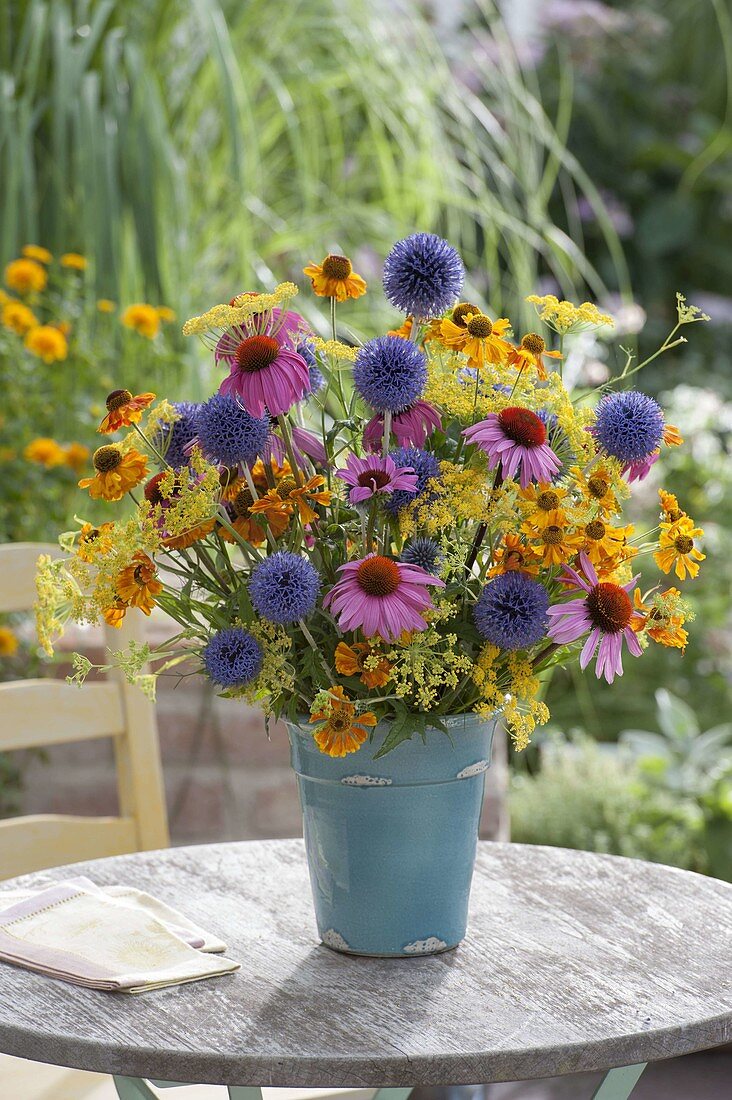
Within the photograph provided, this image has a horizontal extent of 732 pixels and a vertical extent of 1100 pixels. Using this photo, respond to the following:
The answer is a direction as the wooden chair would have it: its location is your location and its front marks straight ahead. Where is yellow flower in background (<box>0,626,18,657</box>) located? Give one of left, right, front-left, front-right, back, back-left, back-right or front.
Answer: back-left

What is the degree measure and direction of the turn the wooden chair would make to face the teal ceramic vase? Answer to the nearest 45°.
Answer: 0° — it already faces it

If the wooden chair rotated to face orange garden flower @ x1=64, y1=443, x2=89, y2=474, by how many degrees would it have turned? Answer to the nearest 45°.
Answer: approximately 135° to its left

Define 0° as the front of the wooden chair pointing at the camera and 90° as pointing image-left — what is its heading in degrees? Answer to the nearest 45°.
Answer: approximately 315°

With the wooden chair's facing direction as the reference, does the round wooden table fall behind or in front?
in front
